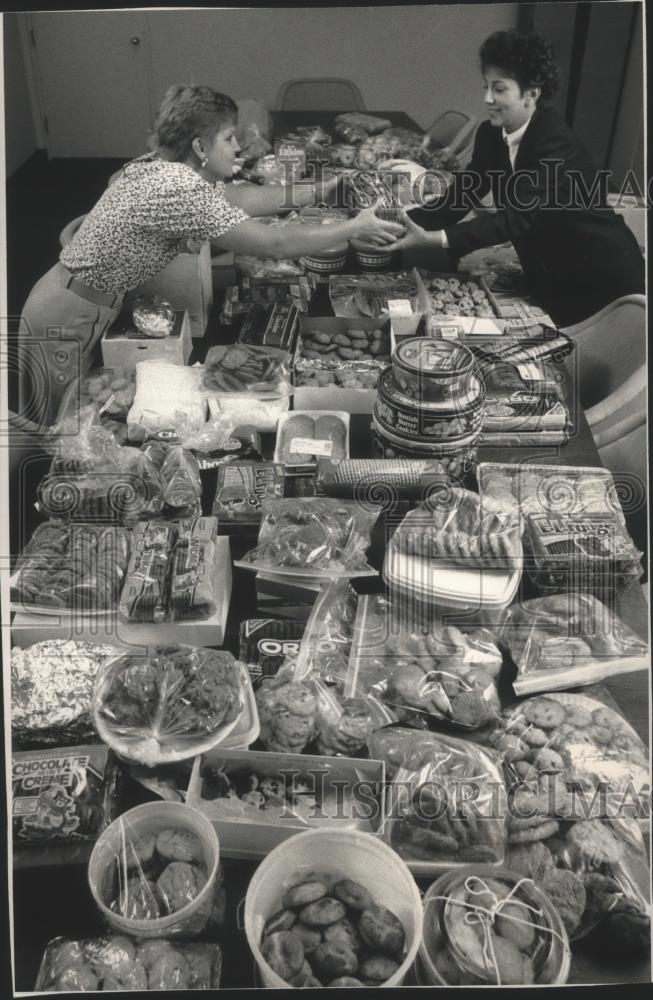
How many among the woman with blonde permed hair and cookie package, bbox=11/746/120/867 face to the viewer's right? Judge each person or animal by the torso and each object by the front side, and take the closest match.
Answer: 1

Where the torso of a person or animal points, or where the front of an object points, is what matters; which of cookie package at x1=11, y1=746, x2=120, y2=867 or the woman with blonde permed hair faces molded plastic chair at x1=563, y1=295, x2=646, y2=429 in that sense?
the woman with blonde permed hair

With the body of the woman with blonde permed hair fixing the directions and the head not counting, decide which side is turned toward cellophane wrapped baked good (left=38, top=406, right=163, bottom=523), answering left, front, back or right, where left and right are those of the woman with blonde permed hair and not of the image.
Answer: right

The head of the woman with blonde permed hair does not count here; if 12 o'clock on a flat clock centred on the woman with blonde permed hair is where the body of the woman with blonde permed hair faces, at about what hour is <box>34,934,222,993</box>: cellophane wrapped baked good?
The cellophane wrapped baked good is roughly at 3 o'clock from the woman with blonde permed hair.

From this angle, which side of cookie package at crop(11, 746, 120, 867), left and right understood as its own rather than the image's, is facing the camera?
front

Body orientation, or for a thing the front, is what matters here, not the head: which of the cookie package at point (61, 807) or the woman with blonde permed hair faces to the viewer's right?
the woman with blonde permed hair

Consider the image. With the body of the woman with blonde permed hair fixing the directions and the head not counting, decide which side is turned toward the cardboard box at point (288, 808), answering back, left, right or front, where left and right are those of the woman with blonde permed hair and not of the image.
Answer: right

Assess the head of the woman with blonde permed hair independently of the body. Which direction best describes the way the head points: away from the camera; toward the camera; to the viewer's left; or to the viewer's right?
to the viewer's right

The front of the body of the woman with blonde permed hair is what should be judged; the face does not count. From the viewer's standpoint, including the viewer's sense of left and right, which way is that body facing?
facing to the right of the viewer

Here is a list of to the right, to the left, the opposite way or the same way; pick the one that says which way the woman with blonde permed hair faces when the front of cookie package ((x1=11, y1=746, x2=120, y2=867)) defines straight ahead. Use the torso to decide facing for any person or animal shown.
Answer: to the left

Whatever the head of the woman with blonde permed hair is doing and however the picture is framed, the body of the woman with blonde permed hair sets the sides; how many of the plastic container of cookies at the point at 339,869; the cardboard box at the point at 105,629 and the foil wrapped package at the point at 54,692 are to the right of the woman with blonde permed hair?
3

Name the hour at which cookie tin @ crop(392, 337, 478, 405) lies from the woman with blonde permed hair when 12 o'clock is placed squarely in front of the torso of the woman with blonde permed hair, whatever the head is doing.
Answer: The cookie tin is roughly at 2 o'clock from the woman with blonde permed hair.
